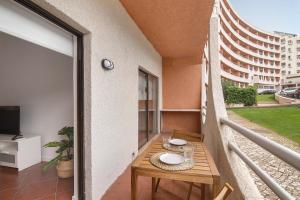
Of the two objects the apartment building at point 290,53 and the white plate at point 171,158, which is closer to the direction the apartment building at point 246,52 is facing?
the white plate

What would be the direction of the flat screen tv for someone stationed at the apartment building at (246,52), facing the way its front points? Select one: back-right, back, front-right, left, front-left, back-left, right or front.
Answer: front-right

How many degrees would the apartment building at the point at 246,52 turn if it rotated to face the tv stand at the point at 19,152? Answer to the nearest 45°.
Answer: approximately 45° to its right

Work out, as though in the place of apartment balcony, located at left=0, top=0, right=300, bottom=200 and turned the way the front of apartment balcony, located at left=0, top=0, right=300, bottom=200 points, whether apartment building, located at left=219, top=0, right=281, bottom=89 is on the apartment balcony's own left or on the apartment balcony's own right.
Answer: on the apartment balcony's own left

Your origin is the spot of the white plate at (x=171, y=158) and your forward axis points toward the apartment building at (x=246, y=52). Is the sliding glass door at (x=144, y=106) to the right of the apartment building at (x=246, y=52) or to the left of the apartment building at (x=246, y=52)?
left

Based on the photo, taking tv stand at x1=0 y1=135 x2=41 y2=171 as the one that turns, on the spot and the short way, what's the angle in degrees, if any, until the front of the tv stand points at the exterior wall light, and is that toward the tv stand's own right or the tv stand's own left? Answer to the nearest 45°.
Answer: approximately 90° to the tv stand's own left
